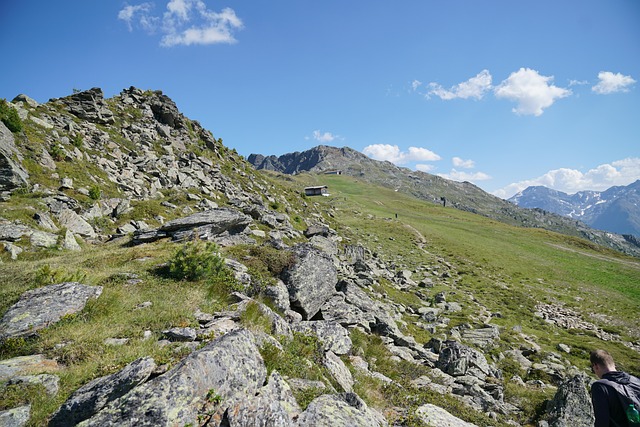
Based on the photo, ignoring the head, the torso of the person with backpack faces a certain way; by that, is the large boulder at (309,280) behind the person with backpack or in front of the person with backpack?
in front

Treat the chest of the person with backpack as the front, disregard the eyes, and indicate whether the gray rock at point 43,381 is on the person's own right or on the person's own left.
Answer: on the person's own left

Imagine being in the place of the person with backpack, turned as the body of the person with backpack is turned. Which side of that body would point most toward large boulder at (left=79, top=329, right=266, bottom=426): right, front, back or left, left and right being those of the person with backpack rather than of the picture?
left

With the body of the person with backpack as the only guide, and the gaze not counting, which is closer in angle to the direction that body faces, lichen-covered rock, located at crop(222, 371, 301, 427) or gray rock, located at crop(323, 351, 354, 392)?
the gray rock

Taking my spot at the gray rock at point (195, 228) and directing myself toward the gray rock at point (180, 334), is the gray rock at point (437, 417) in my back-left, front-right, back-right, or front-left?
front-left

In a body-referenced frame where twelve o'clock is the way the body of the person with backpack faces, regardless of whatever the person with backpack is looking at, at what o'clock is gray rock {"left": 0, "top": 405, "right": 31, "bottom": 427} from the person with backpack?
The gray rock is roughly at 9 o'clock from the person with backpack.

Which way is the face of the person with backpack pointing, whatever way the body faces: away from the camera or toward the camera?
away from the camera

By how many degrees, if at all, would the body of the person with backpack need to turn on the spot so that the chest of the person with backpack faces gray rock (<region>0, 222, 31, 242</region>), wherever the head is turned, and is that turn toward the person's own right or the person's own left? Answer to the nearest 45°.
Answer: approximately 45° to the person's own left

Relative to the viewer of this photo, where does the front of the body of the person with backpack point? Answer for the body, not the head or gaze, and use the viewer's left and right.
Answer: facing away from the viewer and to the left of the viewer

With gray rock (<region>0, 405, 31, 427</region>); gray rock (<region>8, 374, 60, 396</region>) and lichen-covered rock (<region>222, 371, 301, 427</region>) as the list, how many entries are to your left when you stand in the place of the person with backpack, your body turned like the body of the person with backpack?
3
